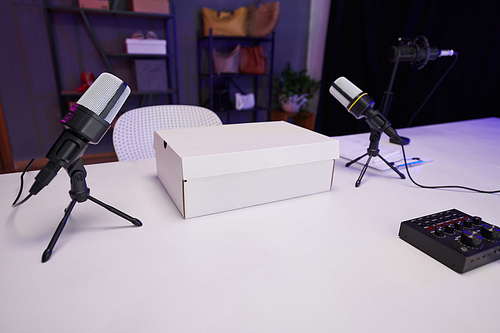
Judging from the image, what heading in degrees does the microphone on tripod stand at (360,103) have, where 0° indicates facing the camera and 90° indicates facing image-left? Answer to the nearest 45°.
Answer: approximately 90°

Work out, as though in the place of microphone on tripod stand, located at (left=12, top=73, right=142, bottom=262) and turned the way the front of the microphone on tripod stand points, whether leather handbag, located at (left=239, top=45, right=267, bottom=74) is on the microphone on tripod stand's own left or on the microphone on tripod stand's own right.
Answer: on the microphone on tripod stand's own left

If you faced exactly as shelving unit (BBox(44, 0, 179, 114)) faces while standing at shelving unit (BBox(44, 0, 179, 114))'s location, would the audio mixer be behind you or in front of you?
in front

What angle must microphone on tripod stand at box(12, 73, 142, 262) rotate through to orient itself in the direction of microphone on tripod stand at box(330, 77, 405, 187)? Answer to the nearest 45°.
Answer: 0° — it already faces it

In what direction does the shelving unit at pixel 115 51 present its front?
toward the camera

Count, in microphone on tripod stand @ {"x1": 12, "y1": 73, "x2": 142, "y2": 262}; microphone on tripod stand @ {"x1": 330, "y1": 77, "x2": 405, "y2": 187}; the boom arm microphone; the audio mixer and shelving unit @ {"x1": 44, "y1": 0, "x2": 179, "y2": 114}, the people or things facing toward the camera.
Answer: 1

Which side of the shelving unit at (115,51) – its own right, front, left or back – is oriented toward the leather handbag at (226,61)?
left

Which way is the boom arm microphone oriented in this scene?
to the viewer's left
